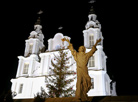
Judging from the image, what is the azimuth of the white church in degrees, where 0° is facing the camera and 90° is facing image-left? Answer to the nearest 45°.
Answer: approximately 0°
